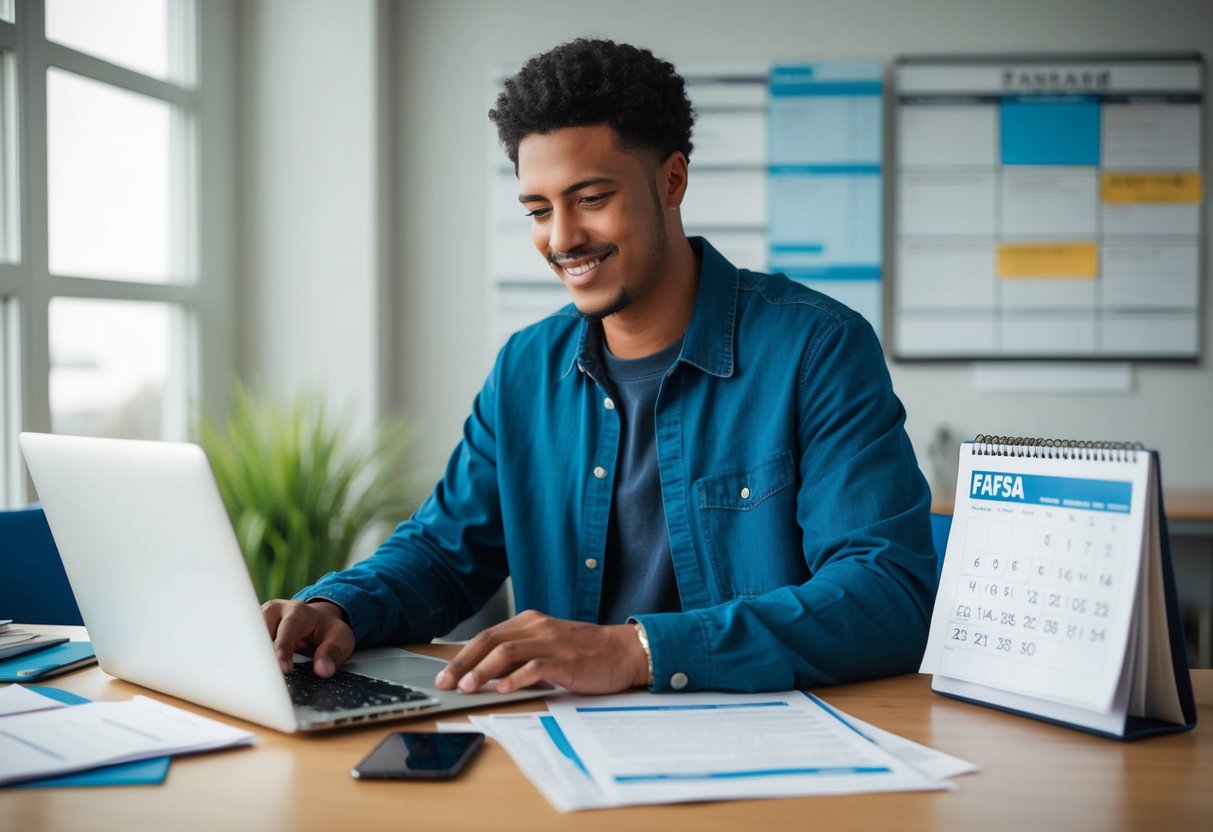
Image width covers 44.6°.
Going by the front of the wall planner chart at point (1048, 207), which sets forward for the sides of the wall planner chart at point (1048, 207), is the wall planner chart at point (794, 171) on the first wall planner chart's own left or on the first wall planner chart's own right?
on the first wall planner chart's own right

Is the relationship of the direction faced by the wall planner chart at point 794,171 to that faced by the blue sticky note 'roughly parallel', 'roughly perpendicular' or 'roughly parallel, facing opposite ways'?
roughly parallel

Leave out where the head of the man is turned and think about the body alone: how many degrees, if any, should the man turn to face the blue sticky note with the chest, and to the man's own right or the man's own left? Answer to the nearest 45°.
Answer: approximately 180°

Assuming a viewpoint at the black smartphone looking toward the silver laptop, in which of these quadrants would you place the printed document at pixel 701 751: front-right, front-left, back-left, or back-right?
back-right

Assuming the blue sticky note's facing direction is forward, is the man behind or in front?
in front

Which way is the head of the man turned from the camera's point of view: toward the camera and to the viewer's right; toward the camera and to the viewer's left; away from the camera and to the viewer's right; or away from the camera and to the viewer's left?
toward the camera and to the viewer's left

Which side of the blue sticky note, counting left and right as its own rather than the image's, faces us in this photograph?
front

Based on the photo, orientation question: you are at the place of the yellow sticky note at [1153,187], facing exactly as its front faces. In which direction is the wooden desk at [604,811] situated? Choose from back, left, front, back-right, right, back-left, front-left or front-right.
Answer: front

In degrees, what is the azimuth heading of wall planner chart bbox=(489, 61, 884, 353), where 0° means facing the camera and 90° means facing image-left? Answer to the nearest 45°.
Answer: approximately 0°

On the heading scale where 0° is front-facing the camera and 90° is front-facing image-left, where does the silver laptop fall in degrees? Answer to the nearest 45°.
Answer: approximately 225°

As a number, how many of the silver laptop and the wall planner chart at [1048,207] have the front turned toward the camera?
1

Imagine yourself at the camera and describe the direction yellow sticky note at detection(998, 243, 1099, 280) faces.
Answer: facing the viewer

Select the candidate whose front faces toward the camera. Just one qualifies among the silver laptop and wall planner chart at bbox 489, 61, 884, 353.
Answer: the wall planner chart

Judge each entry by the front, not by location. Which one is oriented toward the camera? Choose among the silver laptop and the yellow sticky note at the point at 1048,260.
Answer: the yellow sticky note

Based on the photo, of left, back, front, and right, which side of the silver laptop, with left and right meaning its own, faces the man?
front

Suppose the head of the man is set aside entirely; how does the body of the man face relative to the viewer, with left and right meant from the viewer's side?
facing the viewer and to the left of the viewer

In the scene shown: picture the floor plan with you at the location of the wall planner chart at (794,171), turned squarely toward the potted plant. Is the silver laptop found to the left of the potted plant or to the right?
left

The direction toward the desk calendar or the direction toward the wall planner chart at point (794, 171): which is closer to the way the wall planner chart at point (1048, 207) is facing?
the desk calendar

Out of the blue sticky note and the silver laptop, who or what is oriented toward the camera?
the blue sticky note

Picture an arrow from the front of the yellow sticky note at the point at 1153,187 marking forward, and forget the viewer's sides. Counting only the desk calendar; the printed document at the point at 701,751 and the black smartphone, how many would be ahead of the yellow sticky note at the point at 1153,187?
3

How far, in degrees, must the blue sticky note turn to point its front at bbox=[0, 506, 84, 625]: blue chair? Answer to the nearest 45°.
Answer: approximately 45° to its right
